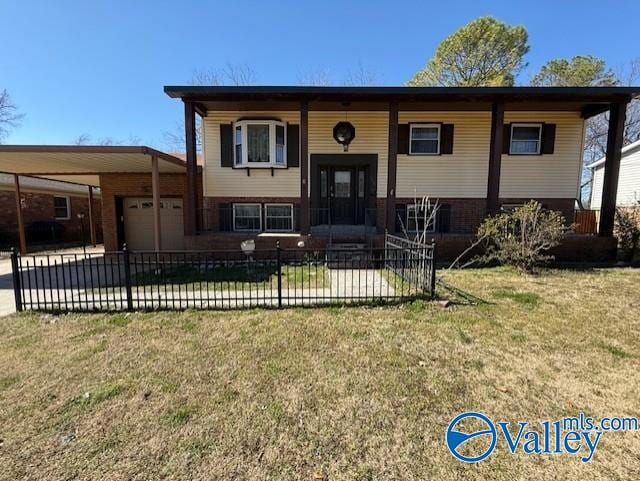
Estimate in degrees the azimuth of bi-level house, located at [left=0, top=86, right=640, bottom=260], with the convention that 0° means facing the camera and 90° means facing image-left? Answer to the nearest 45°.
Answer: approximately 0°

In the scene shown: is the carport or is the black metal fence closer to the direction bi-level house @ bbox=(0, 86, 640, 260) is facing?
the black metal fence

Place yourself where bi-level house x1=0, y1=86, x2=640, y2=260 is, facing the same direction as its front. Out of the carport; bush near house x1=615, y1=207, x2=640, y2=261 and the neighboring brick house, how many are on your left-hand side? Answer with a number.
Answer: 1

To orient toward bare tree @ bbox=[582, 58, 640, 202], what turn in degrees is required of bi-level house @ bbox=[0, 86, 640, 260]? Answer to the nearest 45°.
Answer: approximately 135° to its left

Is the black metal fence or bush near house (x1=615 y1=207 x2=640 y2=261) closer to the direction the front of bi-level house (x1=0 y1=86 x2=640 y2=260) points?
the black metal fence

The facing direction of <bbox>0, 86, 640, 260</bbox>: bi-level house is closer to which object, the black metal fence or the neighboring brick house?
the black metal fence

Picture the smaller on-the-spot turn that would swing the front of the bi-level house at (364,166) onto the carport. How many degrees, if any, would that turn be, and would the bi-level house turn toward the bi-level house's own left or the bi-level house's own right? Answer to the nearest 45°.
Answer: approximately 90° to the bi-level house's own right

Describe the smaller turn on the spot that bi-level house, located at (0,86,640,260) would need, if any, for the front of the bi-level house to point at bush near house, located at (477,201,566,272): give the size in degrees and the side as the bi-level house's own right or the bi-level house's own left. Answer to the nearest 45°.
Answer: approximately 45° to the bi-level house's own left

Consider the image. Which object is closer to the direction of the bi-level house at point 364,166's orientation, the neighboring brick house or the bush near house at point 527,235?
the bush near house

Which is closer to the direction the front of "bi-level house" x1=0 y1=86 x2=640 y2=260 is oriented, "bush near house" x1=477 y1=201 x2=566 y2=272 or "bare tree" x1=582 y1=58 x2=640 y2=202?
the bush near house

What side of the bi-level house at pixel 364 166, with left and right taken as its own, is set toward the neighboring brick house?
right
